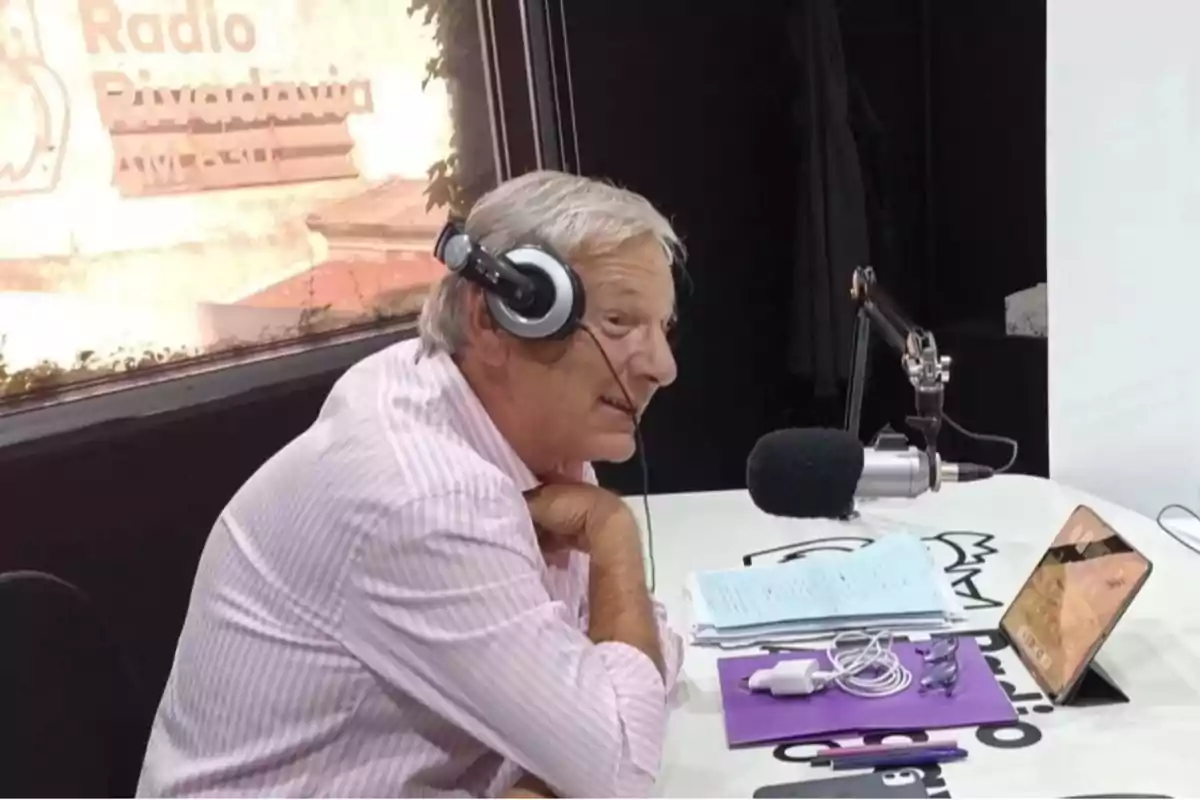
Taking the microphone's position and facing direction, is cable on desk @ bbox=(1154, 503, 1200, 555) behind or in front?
behind

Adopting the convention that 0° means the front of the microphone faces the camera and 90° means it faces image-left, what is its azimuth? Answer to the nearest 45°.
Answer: approximately 90°

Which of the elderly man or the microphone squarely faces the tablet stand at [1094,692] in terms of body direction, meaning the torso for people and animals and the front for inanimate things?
the elderly man

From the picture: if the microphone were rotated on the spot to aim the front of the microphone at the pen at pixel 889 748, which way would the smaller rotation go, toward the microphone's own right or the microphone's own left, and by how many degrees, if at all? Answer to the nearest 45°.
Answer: approximately 90° to the microphone's own left

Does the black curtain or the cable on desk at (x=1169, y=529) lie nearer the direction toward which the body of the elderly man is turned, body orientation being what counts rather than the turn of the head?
the cable on desk

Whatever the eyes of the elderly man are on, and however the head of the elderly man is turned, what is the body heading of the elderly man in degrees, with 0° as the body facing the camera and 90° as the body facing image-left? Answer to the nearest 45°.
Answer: approximately 270°

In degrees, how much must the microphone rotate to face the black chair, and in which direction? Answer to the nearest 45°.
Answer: approximately 45° to its left

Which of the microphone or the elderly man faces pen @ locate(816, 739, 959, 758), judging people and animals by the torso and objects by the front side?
the elderly man

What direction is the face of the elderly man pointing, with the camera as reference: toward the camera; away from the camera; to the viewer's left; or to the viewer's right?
to the viewer's right

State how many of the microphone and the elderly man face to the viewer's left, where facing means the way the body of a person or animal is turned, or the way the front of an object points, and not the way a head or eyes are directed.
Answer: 1

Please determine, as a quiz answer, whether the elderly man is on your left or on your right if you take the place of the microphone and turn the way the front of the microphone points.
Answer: on your left
